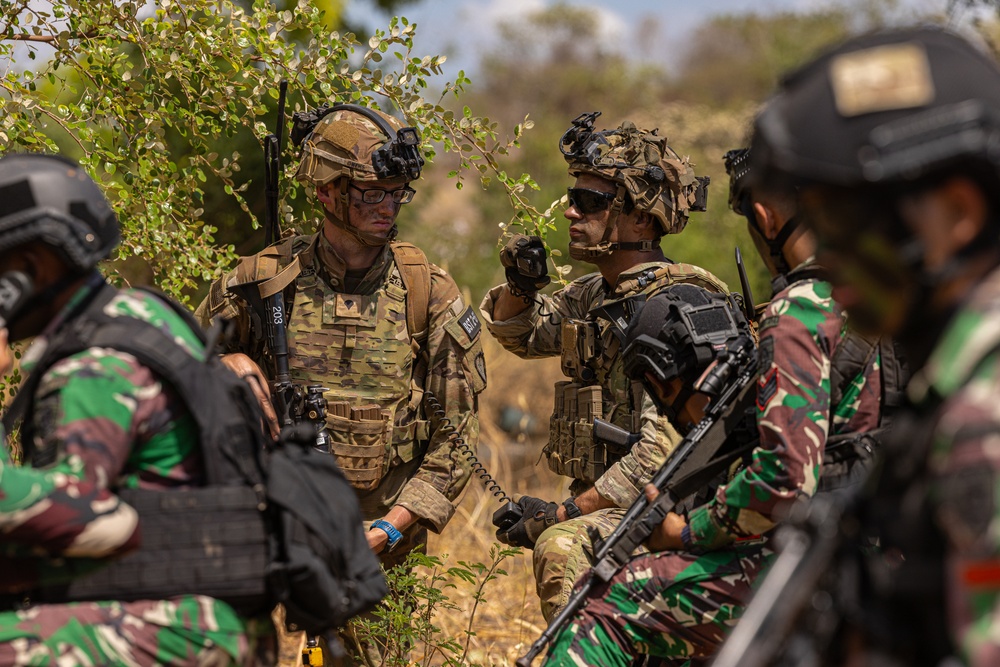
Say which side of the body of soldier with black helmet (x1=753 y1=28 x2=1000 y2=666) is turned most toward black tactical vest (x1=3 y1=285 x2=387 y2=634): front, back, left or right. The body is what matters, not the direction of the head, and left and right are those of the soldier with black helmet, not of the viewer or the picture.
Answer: front

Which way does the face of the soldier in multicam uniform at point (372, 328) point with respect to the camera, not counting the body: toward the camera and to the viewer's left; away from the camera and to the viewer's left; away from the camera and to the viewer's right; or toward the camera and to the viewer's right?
toward the camera and to the viewer's right

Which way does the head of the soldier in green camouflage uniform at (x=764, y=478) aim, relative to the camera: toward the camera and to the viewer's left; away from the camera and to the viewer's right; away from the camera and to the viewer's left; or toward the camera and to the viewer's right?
away from the camera and to the viewer's left

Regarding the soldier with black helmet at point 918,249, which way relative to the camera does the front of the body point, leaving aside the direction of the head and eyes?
to the viewer's left

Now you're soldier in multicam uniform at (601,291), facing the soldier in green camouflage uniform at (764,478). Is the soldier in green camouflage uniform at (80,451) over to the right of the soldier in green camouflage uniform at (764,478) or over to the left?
right

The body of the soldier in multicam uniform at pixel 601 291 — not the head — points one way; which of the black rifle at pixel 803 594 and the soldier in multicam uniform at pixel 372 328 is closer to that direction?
the soldier in multicam uniform

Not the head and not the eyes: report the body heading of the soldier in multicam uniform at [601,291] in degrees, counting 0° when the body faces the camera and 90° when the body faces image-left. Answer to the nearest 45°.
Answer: approximately 45°

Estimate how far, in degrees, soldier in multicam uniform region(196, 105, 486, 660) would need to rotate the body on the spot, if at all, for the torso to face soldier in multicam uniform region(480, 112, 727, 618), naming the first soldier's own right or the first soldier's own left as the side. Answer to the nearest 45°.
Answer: approximately 90° to the first soldier's own left
